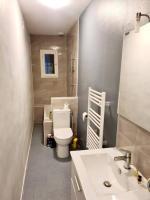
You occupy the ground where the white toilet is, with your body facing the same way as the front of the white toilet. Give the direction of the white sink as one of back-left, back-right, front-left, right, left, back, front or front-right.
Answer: front

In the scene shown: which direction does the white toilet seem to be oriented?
toward the camera

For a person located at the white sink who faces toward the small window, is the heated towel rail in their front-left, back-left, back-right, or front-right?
front-right

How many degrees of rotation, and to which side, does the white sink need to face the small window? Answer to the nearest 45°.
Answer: approximately 45° to its right

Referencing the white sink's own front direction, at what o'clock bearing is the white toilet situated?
The white toilet is roughly at 2 o'clock from the white sink.

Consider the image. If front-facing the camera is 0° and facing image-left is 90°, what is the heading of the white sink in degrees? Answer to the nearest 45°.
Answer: approximately 90°

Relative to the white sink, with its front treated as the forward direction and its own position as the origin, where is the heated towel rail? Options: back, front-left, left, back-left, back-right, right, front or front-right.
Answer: right

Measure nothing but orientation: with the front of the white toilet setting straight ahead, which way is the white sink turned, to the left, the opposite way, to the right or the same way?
to the right

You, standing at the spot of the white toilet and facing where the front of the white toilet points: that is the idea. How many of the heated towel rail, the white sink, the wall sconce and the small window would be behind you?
1

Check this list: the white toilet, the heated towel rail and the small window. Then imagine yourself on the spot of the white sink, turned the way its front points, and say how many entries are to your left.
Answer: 0

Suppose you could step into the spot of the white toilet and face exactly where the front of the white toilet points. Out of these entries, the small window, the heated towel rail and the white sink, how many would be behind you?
1
